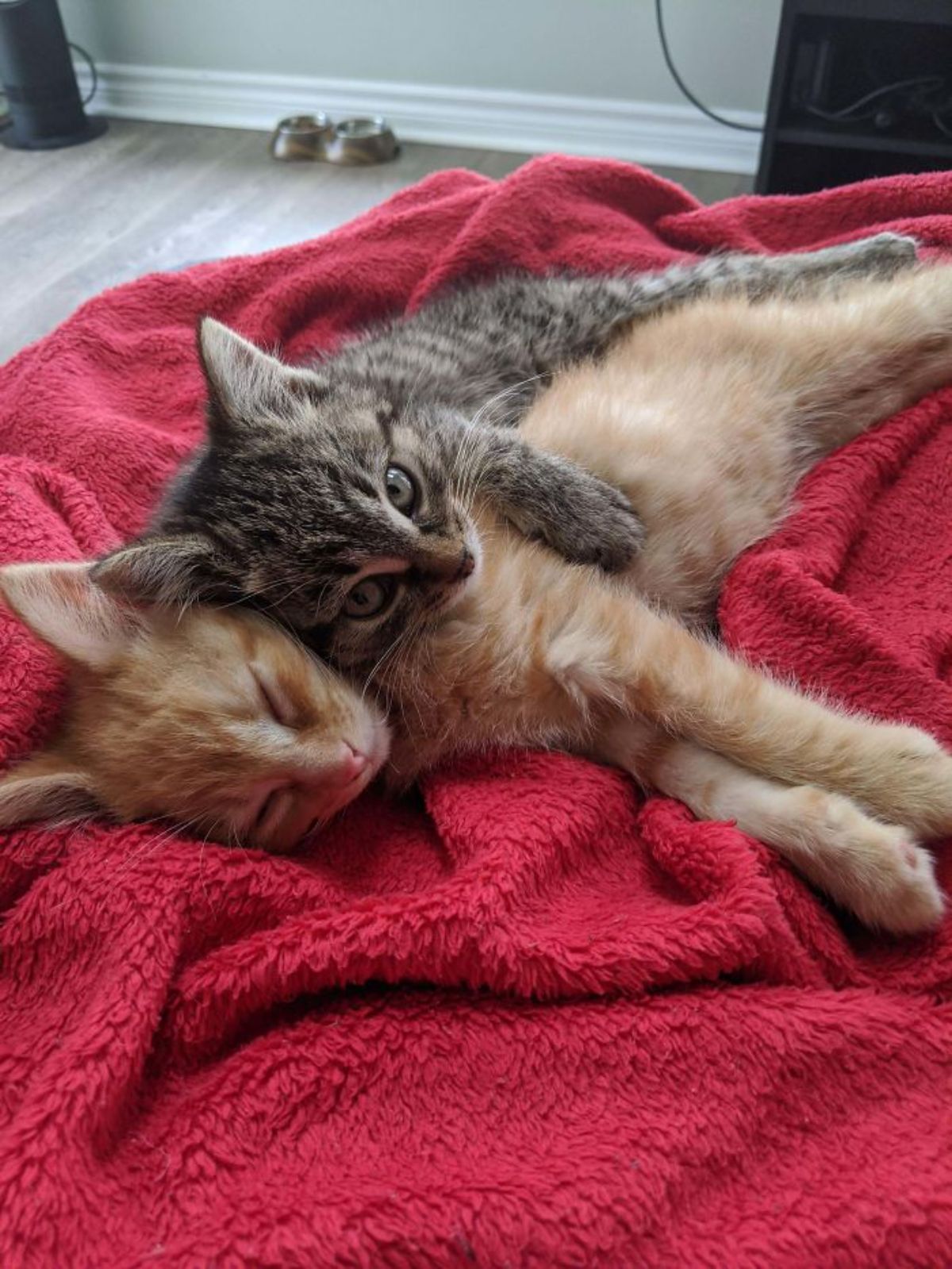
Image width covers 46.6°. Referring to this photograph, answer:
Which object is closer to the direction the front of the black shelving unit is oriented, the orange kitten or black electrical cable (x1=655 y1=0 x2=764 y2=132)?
the orange kitten

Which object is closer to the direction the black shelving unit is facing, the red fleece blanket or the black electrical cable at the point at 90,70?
the red fleece blanket

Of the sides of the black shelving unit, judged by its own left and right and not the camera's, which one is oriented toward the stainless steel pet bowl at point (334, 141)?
right

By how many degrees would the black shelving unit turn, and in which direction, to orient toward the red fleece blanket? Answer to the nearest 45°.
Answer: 0° — it already faces it

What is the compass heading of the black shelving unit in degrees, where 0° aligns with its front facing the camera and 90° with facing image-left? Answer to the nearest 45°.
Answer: approximately 0°

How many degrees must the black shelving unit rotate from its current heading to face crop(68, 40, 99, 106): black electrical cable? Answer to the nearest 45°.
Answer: approximately 90° to its right

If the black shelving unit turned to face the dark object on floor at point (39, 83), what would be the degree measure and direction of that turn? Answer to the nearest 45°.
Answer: approximately 90° to its right

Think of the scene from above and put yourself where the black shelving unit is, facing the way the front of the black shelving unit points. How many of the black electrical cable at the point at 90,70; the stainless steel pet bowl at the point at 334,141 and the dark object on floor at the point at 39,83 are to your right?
3

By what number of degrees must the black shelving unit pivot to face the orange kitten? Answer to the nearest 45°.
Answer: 0° — it already faces it

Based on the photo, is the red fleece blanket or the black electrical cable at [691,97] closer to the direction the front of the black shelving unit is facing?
the red fleece blanket

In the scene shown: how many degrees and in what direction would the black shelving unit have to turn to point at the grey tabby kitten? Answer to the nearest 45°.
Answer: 0° — it already faces it

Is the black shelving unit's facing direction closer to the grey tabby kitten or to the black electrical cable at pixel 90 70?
the grey tabby kitten
